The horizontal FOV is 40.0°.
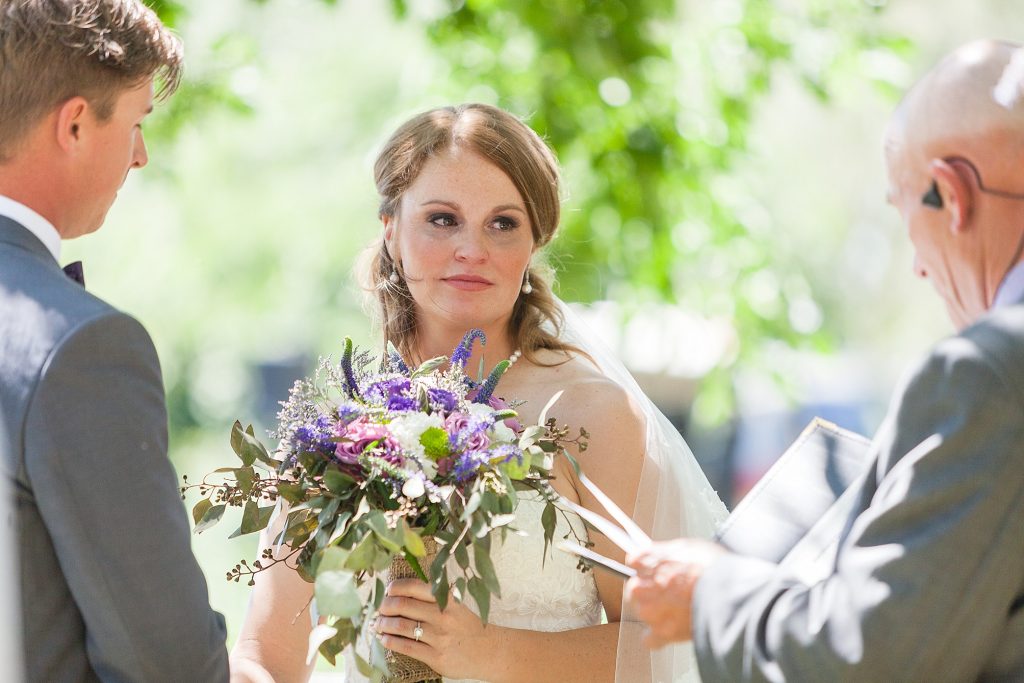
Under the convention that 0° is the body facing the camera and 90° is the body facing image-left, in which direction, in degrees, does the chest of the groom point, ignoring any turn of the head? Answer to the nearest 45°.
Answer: approximately 225°

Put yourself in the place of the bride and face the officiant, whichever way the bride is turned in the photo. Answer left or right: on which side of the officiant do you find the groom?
right

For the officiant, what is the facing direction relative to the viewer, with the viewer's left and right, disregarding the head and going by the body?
facing away from the viewer and to the left of the viewer

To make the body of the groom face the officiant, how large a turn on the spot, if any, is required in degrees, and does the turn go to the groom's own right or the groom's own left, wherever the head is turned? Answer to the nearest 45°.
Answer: approximately 90° to the groom's own right

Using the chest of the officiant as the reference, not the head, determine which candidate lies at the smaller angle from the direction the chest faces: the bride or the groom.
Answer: the bride

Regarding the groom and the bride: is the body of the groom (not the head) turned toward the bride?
yes

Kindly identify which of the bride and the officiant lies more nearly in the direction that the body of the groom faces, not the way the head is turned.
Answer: the bride

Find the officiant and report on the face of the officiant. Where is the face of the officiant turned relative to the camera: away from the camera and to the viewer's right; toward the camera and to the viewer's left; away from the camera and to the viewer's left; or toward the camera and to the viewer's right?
away from the camera and to the viewer's left

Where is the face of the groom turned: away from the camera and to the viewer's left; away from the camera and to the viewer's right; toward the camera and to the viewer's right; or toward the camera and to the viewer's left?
away from the camera and to the viewer's right
